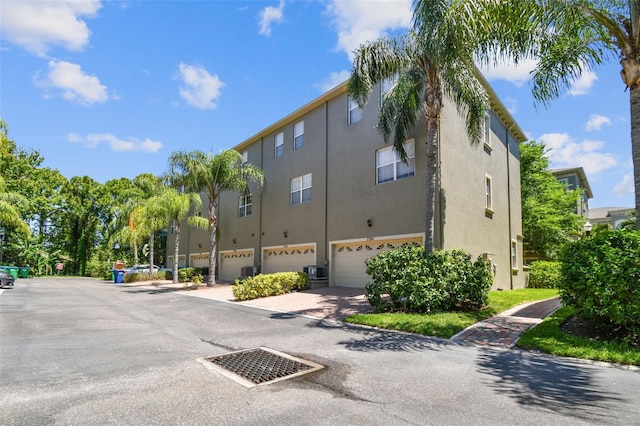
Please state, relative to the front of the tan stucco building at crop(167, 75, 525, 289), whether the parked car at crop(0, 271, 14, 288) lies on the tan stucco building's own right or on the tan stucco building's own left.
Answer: on the tan stucco building's own right

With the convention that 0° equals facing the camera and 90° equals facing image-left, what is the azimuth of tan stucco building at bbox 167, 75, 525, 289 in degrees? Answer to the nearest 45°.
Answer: approximately 45°

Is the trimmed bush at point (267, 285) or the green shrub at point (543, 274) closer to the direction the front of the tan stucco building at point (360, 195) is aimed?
the trimmed bush

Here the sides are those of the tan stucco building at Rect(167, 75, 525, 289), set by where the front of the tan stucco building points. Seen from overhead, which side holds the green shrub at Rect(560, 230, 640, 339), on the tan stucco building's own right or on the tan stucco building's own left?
on the tan stucco building's own left

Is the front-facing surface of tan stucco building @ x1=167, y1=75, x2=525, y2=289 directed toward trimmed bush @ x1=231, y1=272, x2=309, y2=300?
yes

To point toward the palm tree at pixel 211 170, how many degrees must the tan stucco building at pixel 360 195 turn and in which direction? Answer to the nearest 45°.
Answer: approximately 45° to its right

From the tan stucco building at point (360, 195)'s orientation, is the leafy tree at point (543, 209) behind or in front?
behind

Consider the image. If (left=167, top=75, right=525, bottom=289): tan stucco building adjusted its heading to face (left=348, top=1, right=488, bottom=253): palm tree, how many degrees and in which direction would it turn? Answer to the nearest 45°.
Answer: approximately 45° to its left

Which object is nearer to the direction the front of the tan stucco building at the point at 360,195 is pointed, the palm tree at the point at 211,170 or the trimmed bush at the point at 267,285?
the trimmed bush

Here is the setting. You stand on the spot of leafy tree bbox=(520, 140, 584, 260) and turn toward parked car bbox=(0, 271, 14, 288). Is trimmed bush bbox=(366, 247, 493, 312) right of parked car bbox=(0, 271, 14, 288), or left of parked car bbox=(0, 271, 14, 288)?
left
